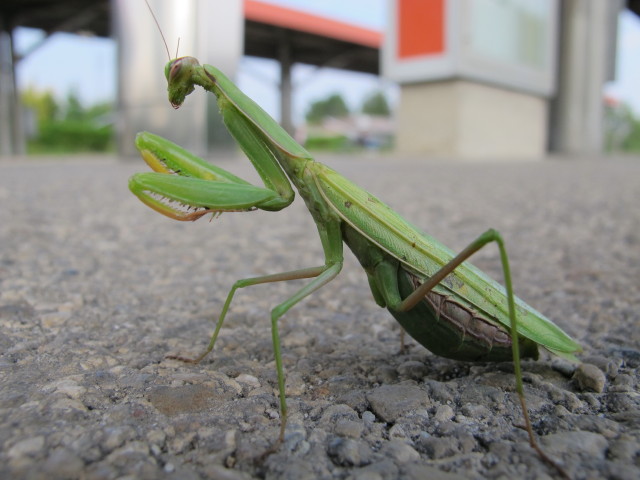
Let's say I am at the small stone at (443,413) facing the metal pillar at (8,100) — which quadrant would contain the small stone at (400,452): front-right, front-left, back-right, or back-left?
back-left

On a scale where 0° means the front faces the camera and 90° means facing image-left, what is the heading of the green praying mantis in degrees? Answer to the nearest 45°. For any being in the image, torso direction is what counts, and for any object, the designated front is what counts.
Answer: approximately 90°

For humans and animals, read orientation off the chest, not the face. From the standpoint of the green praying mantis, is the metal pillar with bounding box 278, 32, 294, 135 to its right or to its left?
on its right

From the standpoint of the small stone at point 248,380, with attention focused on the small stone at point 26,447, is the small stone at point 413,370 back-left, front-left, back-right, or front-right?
back-left

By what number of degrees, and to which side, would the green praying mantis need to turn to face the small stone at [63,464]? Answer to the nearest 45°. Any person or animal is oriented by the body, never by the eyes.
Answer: approximately 45° to its left
